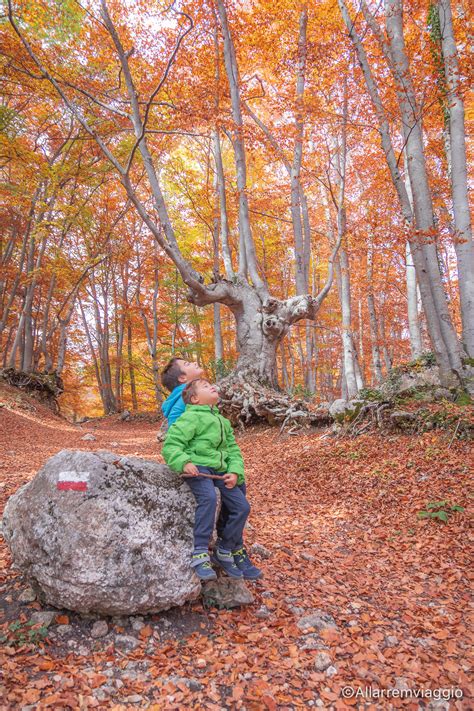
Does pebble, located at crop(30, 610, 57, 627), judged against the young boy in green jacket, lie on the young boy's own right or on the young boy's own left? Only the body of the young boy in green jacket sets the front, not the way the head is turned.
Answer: on the young boy's own right

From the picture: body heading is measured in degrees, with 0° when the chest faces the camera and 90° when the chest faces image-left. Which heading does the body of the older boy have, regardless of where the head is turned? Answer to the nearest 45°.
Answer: approximately 270°

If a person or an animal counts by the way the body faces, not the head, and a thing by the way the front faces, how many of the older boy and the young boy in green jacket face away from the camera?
0

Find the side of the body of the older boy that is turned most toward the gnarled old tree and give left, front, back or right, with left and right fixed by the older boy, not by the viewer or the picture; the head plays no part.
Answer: left

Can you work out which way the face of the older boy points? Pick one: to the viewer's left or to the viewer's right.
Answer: to the viewer's right

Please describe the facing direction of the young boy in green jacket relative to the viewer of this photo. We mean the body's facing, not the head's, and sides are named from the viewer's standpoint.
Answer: facing the viewer and to the right of the viewer
